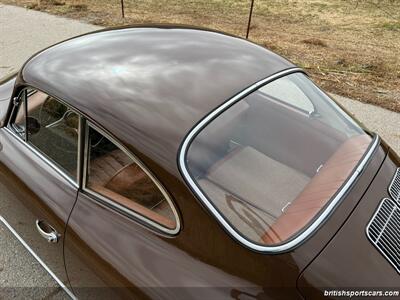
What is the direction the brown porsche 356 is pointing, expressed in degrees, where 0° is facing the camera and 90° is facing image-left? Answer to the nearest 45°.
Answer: approximately 135°
